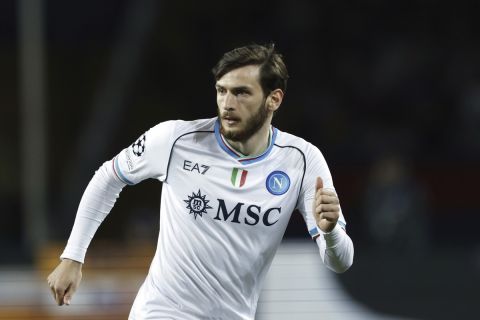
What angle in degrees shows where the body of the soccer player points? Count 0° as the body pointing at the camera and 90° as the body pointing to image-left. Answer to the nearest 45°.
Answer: approximately 0°
